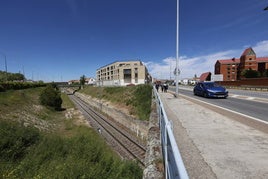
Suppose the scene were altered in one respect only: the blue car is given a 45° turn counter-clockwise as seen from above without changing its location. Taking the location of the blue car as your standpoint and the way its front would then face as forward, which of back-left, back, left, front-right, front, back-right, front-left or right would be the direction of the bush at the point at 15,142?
back-right

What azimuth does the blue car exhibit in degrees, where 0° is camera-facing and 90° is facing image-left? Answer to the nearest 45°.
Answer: approximately 315°

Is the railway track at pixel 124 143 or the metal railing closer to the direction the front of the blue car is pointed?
the metal railing

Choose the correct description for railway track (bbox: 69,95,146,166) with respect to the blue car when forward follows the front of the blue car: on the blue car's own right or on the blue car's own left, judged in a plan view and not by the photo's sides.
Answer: on the blue car's own right

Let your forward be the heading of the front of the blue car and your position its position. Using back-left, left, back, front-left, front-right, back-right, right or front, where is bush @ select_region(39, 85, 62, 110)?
back-right
